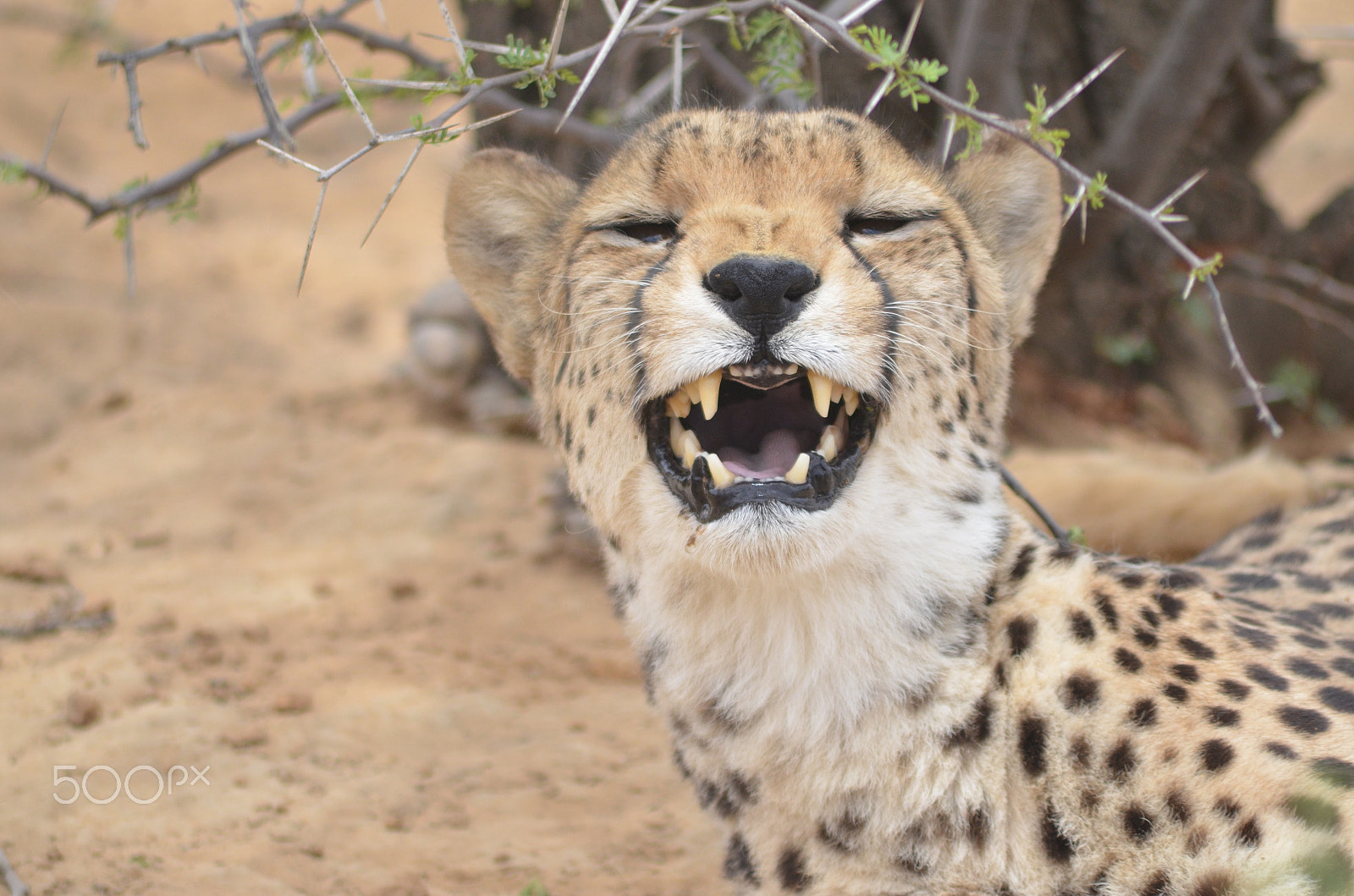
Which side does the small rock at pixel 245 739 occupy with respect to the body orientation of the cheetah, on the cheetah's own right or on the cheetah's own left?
on the cheetah's own right

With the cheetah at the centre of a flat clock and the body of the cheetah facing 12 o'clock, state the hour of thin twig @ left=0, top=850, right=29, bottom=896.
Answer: The thin twig is roughly at 1 o'clock from the cheetah.

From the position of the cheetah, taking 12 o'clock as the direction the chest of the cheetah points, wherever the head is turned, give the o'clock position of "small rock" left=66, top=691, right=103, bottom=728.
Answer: The small rock is roughly at 2 o'clock from the cheetah.

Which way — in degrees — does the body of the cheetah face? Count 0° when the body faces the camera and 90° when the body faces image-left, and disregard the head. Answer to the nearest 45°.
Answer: approximately 45°
